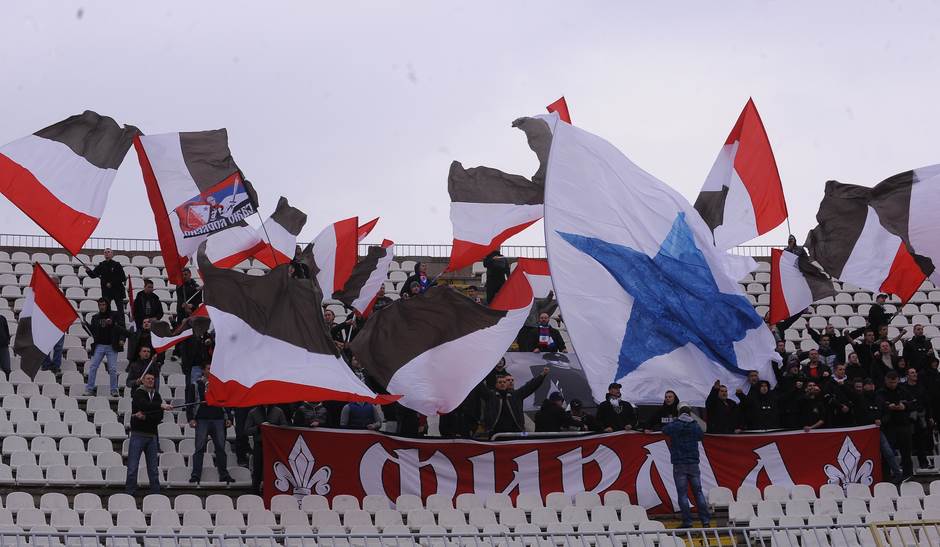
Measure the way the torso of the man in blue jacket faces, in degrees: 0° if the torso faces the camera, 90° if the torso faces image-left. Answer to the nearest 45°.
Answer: approximately 180°

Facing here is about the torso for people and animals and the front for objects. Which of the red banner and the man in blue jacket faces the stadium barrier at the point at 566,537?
the red banner

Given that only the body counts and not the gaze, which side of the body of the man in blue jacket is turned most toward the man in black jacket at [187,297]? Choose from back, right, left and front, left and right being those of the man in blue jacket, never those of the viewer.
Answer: left

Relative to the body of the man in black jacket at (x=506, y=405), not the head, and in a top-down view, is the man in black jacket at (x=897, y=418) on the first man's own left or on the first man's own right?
on the first man's own left
